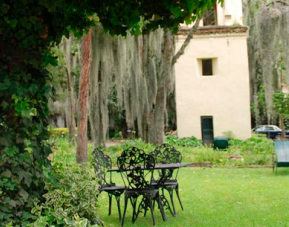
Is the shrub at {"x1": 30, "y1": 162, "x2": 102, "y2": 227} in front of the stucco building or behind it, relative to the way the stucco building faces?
in front

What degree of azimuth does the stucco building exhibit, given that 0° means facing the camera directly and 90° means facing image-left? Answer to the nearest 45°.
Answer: approximately 0°

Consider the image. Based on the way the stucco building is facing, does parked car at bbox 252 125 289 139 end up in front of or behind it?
behind

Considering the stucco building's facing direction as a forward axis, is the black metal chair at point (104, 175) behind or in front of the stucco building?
in front

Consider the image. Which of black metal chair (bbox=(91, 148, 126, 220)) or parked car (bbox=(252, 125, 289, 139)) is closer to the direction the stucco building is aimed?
the black metal chair

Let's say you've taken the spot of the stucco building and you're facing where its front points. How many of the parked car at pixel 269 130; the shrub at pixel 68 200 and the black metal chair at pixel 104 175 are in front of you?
2

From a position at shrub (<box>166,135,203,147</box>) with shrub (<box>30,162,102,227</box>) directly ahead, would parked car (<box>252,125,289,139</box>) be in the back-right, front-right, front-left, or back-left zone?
back-left

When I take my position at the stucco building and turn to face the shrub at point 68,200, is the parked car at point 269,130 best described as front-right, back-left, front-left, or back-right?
back-left
